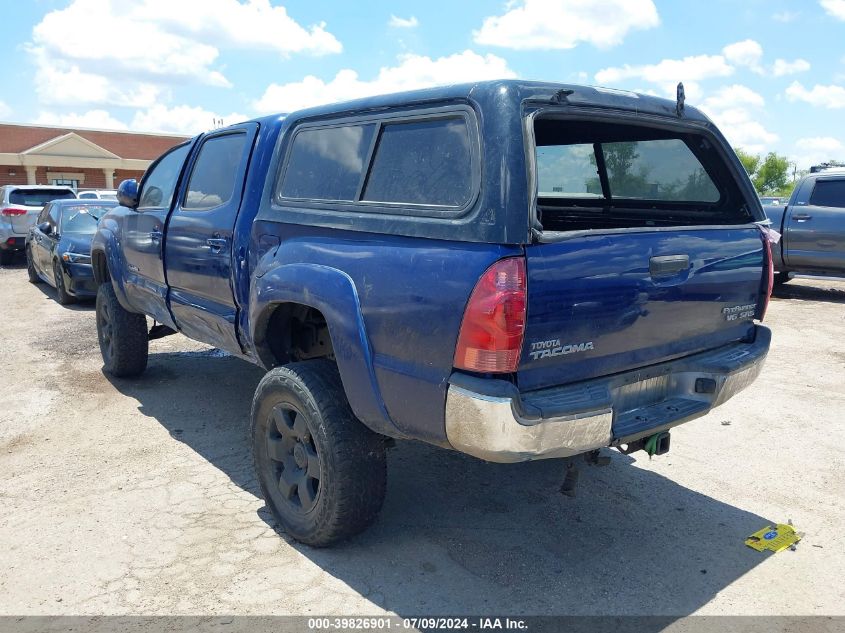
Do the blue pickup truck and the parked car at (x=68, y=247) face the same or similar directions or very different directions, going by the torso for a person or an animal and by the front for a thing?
very different directions

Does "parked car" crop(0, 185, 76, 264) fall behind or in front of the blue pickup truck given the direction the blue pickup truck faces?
in front

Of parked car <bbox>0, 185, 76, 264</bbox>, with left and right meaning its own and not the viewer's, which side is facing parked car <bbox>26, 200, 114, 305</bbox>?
back

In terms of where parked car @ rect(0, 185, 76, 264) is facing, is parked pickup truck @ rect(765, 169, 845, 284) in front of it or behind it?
behind

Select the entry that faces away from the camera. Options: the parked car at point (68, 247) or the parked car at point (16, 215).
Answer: the parked car at point (16, 215)

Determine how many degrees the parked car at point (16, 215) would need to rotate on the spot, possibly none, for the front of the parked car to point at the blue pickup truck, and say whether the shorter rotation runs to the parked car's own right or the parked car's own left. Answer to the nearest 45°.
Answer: approximately 180°

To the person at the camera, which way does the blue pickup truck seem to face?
facing away from the viewer and to the left of the viewer

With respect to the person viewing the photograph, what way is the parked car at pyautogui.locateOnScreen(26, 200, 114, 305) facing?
facing the viewer and to the right of the viewer

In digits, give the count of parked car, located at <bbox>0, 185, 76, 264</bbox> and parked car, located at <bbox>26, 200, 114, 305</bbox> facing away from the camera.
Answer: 1

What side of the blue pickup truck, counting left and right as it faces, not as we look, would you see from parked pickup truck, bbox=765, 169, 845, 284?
right

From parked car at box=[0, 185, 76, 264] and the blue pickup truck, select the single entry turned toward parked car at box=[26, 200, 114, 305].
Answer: the blue pickup truck

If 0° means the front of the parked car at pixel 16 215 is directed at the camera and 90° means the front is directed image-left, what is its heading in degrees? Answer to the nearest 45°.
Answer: approximately 180°
